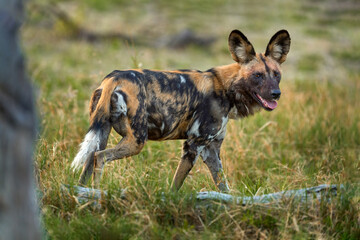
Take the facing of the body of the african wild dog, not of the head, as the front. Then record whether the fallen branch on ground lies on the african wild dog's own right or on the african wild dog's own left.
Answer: on the african wild dog's own right

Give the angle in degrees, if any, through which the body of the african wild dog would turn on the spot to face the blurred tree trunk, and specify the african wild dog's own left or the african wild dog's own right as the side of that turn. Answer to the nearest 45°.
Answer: approximately 90° to the african wild dog's own right

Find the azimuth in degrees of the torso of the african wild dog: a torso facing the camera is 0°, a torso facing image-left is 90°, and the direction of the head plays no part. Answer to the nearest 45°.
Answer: approximately 270°

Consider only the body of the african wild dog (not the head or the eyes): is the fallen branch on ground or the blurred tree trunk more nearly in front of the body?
the fallen branch on ground
